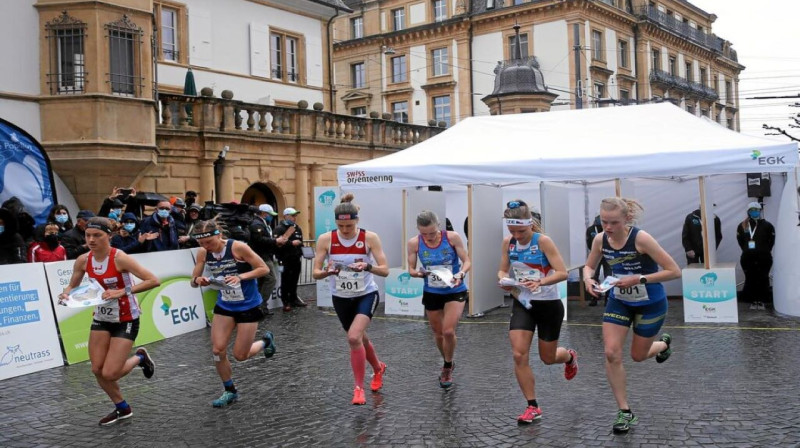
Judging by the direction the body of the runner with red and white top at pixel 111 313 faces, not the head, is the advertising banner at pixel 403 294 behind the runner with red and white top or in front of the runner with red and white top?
behind

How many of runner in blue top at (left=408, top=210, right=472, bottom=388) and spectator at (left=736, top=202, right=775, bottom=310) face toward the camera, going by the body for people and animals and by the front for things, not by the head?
2

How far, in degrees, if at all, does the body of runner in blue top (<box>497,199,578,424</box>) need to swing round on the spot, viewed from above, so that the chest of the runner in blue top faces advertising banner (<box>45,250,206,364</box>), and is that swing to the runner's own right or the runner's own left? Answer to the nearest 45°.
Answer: approximately 90° to the runner's own right

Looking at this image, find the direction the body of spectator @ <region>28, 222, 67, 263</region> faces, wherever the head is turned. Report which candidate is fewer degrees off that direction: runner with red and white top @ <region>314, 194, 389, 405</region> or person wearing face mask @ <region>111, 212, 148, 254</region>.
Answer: the runner with red and white top

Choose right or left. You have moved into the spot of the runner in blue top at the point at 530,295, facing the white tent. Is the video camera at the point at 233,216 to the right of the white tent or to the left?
left

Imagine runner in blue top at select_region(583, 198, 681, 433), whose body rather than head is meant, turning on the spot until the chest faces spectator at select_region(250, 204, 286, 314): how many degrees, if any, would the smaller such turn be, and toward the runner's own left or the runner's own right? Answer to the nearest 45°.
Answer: approximately 90° to the runner's own right

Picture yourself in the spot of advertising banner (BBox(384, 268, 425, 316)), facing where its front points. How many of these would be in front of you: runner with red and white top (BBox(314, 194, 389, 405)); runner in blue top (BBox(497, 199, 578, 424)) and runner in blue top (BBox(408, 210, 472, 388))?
3

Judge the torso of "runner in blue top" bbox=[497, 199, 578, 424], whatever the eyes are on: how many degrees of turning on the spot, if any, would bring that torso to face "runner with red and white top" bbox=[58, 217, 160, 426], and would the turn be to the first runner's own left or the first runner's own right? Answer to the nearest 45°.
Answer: approximately 45° to the first runner's own right

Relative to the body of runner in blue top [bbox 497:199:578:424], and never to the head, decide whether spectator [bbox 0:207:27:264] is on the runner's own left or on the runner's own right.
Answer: on the runner's own right
